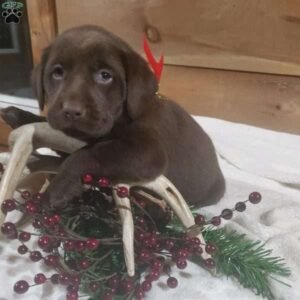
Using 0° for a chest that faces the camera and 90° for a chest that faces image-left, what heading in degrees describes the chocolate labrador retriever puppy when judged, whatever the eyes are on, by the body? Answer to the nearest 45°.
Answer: approximately 45°
